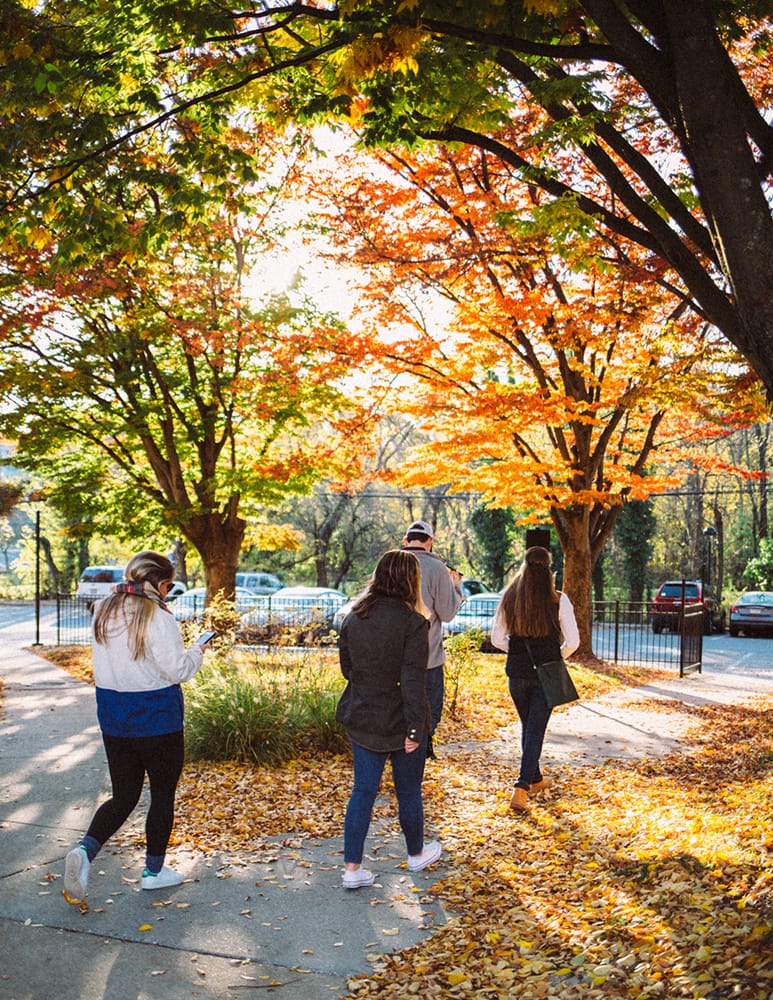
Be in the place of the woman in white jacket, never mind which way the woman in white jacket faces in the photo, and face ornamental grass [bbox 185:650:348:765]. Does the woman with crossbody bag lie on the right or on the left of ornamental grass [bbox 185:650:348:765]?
right

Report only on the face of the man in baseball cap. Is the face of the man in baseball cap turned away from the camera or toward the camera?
away from the camera

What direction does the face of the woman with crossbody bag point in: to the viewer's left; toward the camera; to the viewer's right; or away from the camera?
away from the camera

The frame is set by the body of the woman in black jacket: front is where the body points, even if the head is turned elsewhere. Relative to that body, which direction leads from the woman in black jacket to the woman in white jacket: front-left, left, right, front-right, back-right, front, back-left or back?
back-left

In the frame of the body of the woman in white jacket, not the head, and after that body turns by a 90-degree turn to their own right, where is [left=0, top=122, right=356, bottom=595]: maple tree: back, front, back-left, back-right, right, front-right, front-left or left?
back-left

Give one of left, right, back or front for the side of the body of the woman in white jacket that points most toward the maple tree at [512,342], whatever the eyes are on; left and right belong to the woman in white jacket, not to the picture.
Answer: front

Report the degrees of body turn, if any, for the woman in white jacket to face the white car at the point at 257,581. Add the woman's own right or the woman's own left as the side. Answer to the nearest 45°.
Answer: approximately 45° to the woman's own left

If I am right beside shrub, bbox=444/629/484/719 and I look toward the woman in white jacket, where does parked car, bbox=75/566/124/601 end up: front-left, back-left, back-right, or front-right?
back-right

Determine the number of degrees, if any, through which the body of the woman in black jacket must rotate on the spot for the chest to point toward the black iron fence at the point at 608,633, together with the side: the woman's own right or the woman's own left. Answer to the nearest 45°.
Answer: approximately 45° to the woman's own left

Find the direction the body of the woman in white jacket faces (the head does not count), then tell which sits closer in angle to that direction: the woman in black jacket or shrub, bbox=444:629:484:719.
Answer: the shrub

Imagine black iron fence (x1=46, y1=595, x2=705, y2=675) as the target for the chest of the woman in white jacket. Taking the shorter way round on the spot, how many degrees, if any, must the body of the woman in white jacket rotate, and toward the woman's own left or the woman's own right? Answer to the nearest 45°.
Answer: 0° — they already face it

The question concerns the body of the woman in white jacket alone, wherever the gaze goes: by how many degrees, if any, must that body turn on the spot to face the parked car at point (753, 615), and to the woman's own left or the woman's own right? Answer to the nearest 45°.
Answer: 0° — they already face it

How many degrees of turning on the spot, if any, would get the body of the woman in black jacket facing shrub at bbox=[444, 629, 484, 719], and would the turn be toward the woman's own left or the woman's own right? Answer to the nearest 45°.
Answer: approximately 45° to the woman's own left

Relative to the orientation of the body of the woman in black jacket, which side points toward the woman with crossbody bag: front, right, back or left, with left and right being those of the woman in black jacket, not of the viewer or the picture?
front

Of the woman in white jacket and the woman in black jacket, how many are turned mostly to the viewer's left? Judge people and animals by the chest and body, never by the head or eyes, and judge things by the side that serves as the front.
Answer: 0

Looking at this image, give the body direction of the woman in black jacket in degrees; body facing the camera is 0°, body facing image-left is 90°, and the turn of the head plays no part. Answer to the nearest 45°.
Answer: approximately 225°
